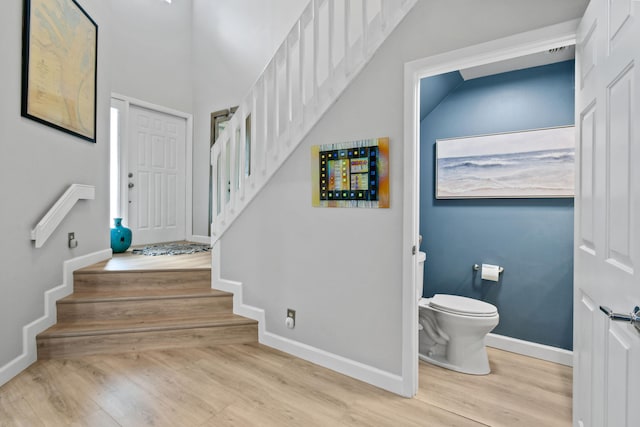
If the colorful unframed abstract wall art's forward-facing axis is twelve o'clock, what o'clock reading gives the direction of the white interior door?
The white interior door is roughly at 9 o'clock from the colorful unframed abstract wall art.

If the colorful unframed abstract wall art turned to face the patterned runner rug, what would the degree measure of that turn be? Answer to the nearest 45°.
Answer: approximately 90° to its right

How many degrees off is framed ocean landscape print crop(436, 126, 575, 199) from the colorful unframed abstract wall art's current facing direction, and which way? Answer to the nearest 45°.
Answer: approximately 180°

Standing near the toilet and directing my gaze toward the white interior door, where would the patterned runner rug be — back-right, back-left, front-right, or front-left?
back-right

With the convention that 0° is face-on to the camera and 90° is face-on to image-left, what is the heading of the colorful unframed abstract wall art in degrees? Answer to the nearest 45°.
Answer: approximately 45°

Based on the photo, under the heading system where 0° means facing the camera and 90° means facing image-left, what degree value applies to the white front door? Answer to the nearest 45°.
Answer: approximately 315°

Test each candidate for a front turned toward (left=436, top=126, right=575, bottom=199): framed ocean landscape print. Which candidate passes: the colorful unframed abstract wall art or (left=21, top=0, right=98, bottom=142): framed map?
(left=21, top=0, right=98, bottom=142): framed map

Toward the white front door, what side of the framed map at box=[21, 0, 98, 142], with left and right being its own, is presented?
left

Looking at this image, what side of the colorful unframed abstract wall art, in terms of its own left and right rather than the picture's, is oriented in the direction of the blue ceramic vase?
right
